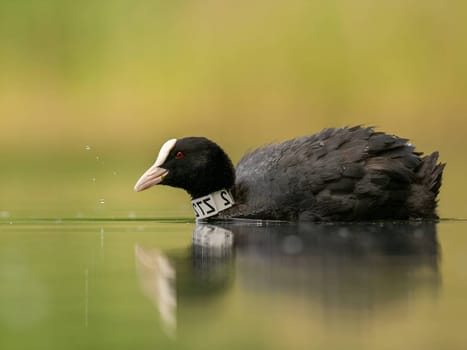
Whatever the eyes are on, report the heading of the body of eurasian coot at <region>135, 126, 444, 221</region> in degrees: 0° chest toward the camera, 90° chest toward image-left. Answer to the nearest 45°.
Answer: approximately 90°
